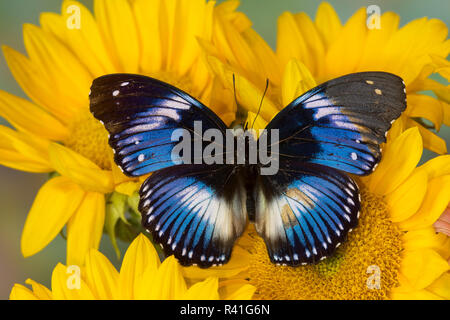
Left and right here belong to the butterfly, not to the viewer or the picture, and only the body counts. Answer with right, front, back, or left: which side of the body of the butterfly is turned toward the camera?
back
